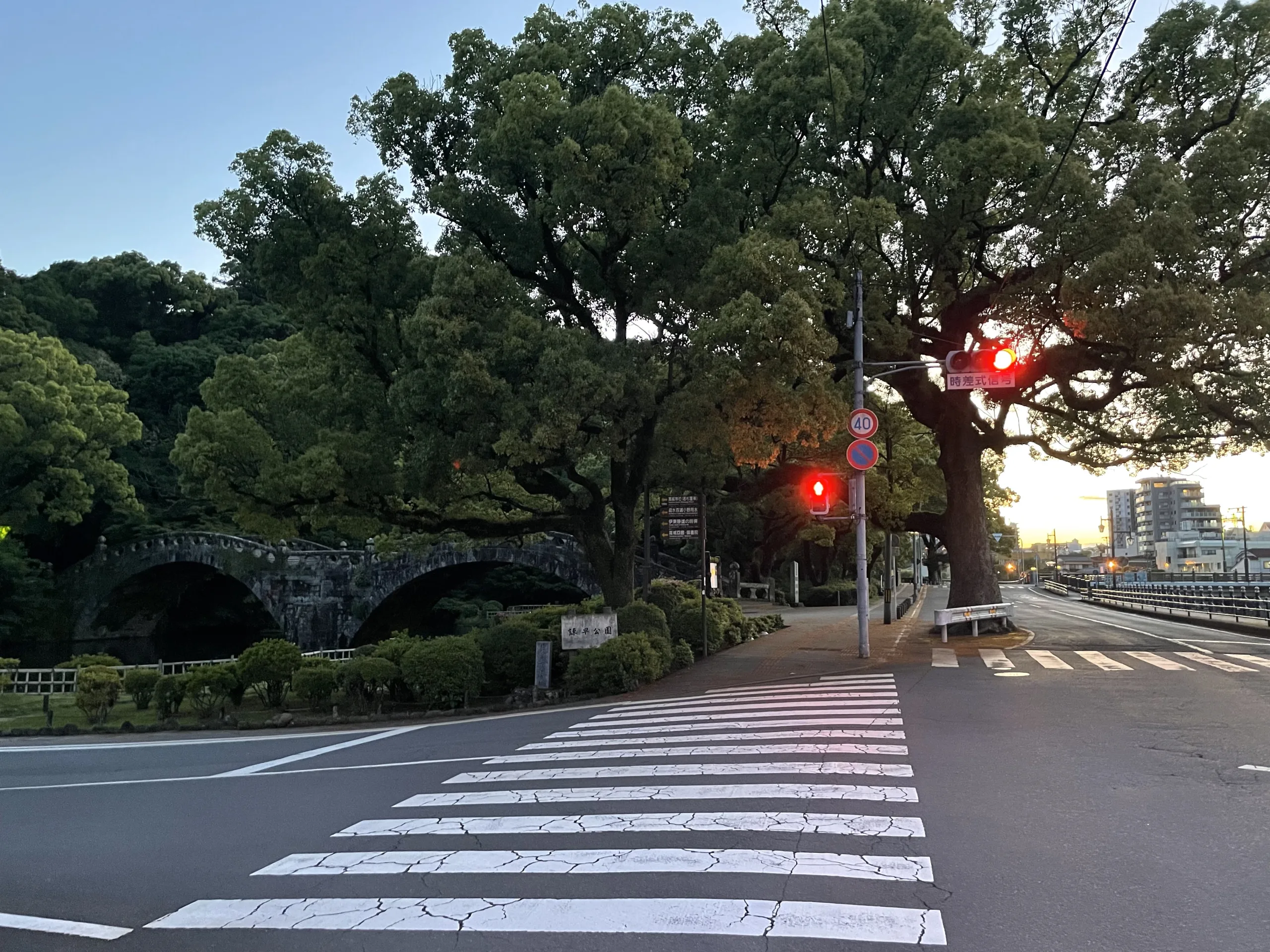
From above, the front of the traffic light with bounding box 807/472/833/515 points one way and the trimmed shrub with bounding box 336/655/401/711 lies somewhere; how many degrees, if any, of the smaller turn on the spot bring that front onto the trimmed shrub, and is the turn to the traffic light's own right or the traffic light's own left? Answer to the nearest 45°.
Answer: approximately 45° to the traffic light's own right

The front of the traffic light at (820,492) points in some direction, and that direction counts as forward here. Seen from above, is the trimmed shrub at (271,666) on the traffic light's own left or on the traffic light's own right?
on the traffic light's own right

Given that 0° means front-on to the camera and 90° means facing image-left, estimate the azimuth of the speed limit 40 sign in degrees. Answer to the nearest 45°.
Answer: approximately 0°

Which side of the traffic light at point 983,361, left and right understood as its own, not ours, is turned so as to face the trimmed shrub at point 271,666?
right

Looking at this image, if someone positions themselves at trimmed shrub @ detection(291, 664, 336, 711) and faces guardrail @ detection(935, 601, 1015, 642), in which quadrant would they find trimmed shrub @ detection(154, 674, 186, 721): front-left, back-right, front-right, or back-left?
back-left

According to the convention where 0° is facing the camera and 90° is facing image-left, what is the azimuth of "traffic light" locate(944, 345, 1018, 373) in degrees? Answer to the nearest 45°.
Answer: approximately 0°

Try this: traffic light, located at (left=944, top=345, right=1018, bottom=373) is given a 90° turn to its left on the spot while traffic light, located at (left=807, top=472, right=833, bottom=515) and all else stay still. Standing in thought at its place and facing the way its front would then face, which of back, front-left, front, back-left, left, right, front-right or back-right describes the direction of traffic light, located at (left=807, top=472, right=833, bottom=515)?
back-left

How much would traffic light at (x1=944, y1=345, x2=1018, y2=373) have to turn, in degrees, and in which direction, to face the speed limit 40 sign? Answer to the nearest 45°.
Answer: approximately 135° to its right

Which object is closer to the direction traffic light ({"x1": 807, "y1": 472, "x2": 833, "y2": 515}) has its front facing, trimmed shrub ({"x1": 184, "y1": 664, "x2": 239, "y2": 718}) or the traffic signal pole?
the trimmed shrub
